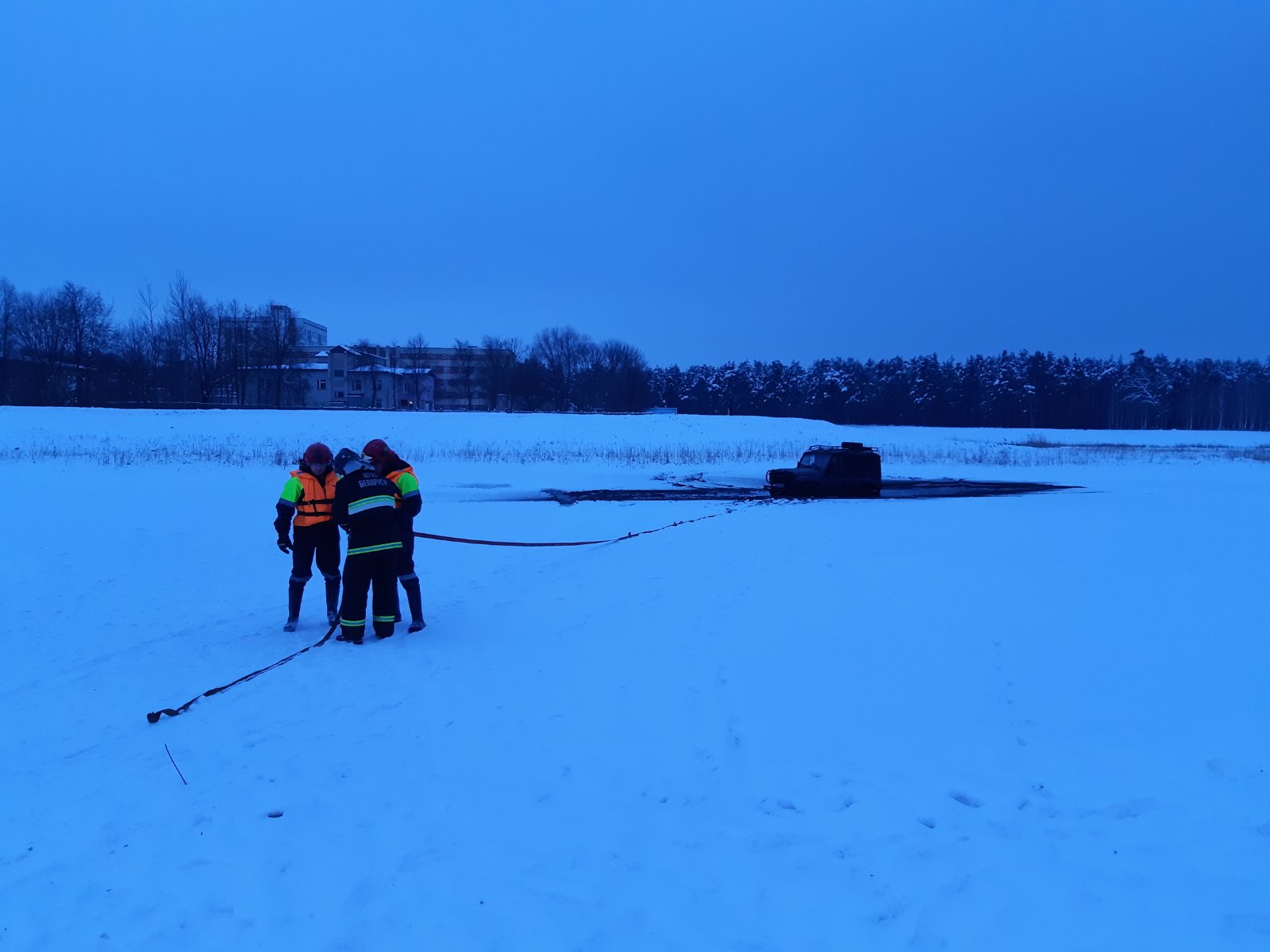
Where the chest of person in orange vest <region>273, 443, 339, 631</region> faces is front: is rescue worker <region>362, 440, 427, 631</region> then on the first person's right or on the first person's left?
on the first person's left

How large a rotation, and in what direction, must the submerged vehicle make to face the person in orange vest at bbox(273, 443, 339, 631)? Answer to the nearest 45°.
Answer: approximately 45° to its left

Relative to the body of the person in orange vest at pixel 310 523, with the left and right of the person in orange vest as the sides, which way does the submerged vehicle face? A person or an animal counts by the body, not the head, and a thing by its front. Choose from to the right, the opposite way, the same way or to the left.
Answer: to the right

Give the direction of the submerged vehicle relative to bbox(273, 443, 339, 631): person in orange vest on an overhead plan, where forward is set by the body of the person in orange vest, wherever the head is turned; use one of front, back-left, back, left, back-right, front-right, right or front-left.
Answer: back-left

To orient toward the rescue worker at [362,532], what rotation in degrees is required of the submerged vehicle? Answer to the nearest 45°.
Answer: approximately 45° to its left

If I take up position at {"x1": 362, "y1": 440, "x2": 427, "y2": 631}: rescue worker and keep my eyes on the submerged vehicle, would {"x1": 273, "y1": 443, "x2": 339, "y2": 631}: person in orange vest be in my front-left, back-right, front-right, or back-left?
back-left

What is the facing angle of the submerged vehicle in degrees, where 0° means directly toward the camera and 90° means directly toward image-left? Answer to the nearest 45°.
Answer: approximately 45°

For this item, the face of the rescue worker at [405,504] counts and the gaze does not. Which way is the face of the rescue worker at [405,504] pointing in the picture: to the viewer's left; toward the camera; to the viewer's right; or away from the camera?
to the viewer's left
